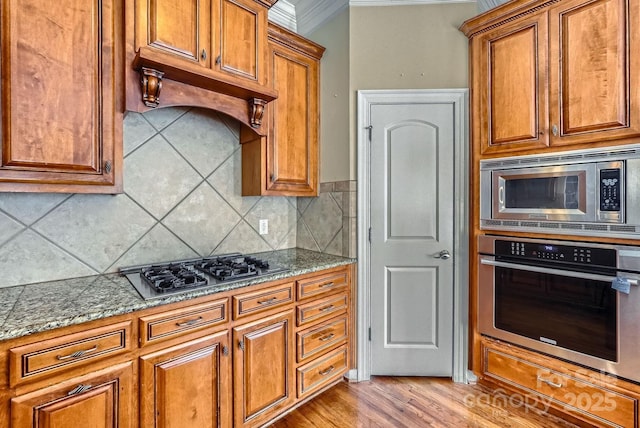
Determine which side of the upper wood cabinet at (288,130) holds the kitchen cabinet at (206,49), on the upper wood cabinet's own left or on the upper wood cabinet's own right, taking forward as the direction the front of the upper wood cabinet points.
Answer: on the upper wood cabinet's own right

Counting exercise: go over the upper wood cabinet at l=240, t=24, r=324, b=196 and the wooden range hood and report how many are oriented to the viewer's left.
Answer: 0

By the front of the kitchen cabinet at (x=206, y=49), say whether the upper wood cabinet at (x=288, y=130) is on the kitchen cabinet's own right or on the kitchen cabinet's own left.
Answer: on the kitchen cabinet's own left

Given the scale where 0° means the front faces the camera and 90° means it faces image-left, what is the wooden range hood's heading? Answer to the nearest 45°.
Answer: approximately 315°

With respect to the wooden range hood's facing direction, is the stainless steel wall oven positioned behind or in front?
in front

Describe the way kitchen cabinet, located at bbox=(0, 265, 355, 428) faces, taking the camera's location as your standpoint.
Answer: facing the viewer and to the right of the viewer

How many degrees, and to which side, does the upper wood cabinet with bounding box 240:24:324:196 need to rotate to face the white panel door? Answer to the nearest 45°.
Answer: approximately 45° to its left

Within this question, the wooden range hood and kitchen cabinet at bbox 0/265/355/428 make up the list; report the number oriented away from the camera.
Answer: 0

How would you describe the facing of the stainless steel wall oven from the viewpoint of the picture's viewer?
facing the viewer and to the left of the viewer

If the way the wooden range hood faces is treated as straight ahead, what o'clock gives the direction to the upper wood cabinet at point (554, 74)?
The upper wood cabinet is roughly at 11 o'clock from the wooden range hood.
